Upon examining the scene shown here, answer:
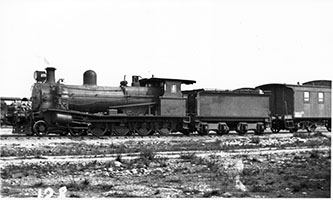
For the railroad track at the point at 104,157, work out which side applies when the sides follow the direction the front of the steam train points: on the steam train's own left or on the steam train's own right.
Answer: on the steam train's own left

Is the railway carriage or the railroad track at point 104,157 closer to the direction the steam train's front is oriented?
the railroad track

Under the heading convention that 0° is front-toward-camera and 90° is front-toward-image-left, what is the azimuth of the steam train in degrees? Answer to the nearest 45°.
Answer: approximately 90°

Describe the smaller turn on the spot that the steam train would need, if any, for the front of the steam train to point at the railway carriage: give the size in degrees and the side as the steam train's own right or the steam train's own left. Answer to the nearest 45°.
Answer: approximately 180°
